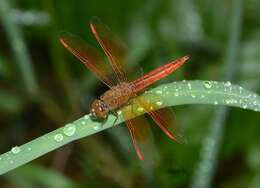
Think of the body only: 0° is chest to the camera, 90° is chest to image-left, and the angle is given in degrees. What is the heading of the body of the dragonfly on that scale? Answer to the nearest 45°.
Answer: approximately 45°
